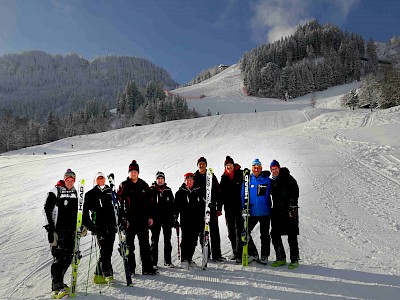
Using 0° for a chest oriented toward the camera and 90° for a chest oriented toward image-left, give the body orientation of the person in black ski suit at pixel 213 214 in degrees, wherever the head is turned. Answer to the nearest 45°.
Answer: approximately 0°

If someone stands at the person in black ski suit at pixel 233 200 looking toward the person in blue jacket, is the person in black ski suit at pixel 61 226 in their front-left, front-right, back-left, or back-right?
back-right

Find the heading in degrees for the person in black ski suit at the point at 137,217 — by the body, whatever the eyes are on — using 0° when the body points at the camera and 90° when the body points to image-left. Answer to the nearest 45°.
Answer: approximately 0°

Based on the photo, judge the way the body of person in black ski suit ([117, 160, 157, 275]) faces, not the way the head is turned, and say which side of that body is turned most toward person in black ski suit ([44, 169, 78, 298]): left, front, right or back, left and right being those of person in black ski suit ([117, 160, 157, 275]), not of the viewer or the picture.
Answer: right

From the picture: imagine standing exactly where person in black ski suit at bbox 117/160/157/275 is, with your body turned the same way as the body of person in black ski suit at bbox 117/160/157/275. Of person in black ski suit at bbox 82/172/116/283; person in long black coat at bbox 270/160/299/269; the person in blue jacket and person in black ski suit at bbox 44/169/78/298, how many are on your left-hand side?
2

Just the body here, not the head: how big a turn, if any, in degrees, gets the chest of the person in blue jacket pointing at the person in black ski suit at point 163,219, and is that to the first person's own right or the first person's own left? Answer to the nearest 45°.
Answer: approximately 90° to the first person's own right

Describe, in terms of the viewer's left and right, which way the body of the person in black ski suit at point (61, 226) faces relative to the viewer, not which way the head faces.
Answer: facing the viewer and to the right of the viewer
